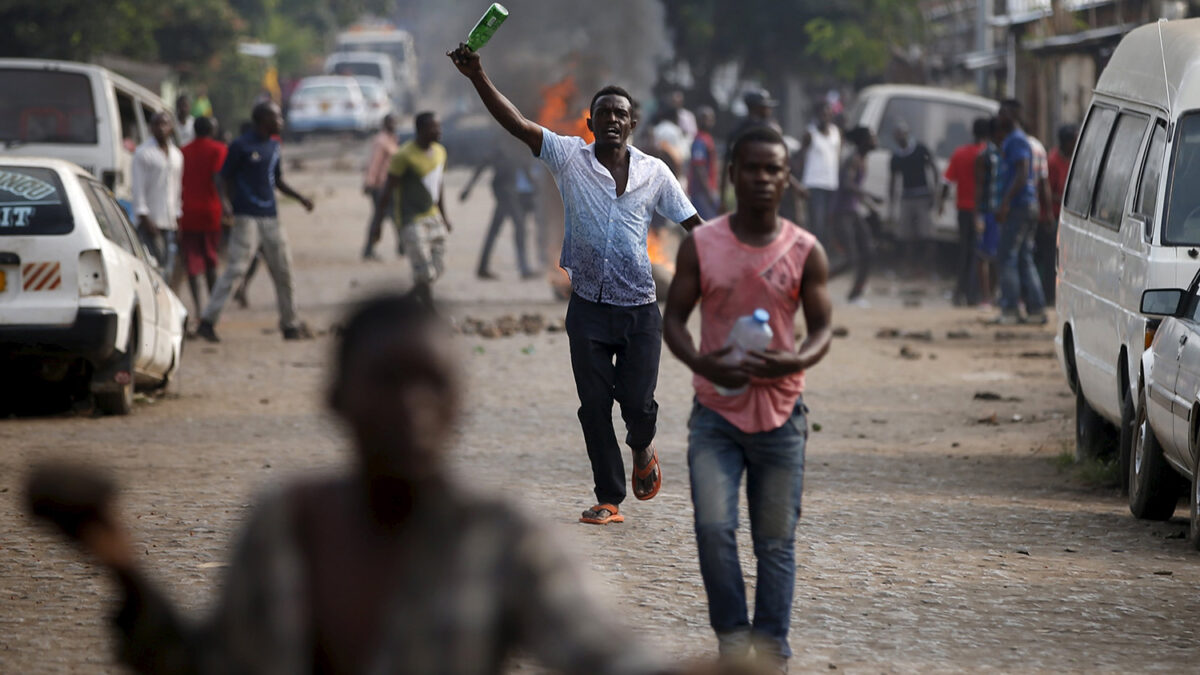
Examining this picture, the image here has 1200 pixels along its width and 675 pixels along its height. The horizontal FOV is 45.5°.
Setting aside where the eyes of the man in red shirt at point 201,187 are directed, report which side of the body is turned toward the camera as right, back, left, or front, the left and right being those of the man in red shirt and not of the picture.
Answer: back

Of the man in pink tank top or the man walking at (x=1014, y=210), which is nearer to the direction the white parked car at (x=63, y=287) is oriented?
the man walking

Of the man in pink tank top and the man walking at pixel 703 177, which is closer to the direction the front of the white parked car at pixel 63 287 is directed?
the man walking

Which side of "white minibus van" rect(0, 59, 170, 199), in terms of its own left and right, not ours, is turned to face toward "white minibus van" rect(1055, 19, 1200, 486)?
right

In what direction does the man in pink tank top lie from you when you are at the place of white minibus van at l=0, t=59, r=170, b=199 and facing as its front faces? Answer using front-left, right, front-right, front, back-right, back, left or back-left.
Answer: back-right

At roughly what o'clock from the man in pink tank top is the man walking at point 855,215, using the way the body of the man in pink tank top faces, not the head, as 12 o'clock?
The man walking is roughly at 6 o'clock from the man in pink tank top.

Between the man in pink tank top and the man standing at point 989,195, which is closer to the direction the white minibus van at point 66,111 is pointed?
the man standing

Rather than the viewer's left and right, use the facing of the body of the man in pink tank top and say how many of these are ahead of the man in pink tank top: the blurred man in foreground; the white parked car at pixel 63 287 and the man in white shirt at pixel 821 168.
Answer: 1

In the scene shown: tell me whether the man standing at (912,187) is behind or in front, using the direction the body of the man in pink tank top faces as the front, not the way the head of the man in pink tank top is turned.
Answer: behind

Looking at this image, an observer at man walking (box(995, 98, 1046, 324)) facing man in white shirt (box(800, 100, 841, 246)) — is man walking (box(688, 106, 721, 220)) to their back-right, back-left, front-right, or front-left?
front-left

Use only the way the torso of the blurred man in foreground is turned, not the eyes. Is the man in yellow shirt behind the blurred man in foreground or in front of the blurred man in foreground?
behind

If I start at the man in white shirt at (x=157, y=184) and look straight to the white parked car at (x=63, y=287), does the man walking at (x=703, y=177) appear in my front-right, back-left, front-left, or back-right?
back-left

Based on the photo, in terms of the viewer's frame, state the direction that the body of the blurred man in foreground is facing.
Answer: toward the camera
